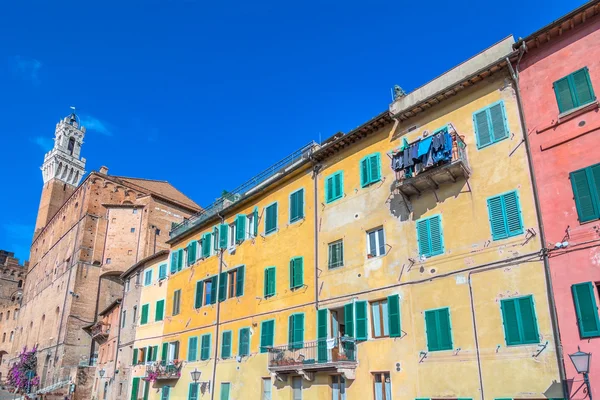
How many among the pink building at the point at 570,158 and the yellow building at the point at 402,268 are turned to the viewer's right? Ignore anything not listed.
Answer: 0

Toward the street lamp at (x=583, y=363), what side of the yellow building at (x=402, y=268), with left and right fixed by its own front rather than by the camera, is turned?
left

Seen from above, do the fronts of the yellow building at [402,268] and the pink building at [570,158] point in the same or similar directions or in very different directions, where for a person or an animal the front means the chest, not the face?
same or similar directions

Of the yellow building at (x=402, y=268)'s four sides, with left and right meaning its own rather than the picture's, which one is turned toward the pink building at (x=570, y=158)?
left

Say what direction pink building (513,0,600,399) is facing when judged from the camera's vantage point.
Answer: facing the viewer and to the left of the viewer
